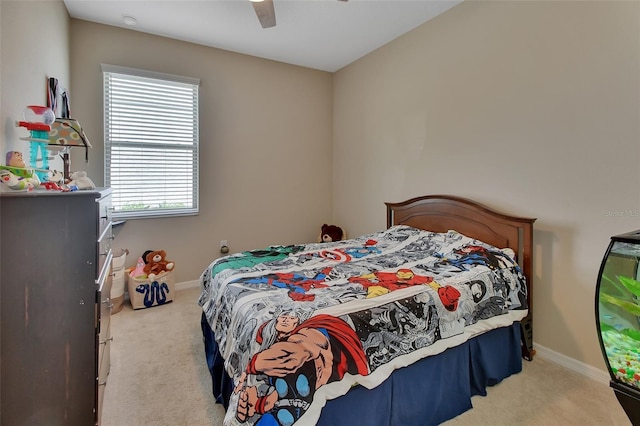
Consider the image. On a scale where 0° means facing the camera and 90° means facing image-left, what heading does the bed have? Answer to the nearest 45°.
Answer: approximately 45°

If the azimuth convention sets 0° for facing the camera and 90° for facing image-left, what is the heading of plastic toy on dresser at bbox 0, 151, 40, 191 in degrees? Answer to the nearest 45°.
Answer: approximately 315°

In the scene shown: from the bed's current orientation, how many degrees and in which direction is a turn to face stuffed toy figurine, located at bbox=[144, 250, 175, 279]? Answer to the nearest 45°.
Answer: approximately 90° to its right

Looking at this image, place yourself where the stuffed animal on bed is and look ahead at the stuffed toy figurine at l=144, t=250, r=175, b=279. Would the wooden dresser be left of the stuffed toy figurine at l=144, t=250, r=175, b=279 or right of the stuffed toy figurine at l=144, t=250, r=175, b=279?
left

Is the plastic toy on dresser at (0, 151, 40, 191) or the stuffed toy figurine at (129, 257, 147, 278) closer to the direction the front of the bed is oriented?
the plastic toy on dresser

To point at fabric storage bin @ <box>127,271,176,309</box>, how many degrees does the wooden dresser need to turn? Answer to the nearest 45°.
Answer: approximately 90° to its left

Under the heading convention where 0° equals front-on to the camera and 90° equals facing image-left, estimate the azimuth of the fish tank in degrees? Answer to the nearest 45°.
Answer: approximately 45°

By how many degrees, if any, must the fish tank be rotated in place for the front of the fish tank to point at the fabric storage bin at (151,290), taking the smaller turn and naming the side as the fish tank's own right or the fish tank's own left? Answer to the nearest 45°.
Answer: approximately 45° to the fish tank's own right

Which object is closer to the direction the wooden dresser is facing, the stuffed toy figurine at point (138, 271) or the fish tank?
the fish tank

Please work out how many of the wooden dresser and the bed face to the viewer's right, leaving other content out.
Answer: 1

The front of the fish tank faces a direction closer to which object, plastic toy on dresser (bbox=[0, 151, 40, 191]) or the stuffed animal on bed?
the plastic toy on dresser

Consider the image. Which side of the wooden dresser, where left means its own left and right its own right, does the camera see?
right

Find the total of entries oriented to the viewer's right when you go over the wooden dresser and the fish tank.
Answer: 1
